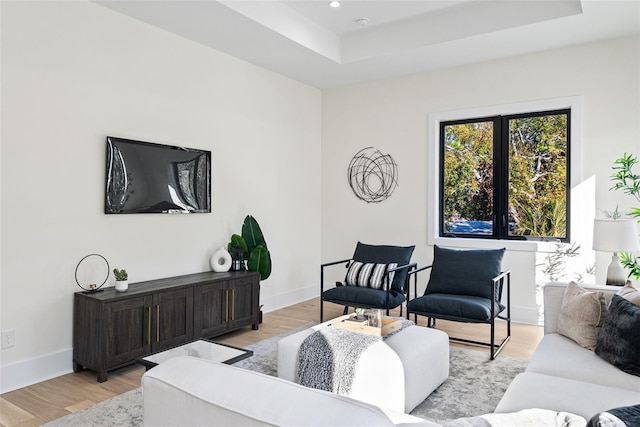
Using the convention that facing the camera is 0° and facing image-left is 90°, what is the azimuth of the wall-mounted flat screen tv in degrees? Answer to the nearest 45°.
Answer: approximately 315°

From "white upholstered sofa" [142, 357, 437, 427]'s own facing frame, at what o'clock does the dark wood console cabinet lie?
The dark wood console cabinet is roughly at 10 o'clock from the white upholstered sofa.

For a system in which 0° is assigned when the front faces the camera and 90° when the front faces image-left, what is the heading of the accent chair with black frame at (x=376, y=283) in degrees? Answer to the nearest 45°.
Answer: approximately 45°

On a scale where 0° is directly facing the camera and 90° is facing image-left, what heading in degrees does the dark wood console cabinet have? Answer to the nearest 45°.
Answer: approximately 315°

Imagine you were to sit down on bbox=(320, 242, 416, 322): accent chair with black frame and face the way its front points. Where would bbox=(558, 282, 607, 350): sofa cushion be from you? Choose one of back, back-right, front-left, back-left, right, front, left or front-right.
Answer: left

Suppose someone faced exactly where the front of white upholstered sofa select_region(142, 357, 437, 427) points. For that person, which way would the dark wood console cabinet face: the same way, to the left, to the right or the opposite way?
to the right

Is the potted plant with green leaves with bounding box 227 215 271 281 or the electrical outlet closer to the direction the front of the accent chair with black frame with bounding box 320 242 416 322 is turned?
the electrical outlet

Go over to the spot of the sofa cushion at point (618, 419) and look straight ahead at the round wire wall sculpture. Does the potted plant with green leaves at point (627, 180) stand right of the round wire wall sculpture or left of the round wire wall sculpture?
right

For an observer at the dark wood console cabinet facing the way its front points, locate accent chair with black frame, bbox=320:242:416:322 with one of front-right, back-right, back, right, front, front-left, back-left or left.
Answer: front-left

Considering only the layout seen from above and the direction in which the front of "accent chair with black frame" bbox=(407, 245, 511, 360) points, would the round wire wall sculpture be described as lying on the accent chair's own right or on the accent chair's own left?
on the accent chair's own right

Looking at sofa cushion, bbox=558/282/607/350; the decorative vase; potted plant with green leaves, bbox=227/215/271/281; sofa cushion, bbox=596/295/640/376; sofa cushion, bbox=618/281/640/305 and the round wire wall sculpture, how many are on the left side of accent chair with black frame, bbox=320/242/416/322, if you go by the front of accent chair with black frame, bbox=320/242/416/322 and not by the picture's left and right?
3

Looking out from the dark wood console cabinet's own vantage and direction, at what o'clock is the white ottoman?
The white ottoman is roughly at 12 o'clock from the dark wood console cabinet.

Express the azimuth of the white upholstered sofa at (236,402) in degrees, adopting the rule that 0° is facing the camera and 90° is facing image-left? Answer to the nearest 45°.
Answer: approximately 225°

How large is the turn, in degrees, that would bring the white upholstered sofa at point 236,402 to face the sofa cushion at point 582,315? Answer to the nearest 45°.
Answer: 0° — it already faces it
